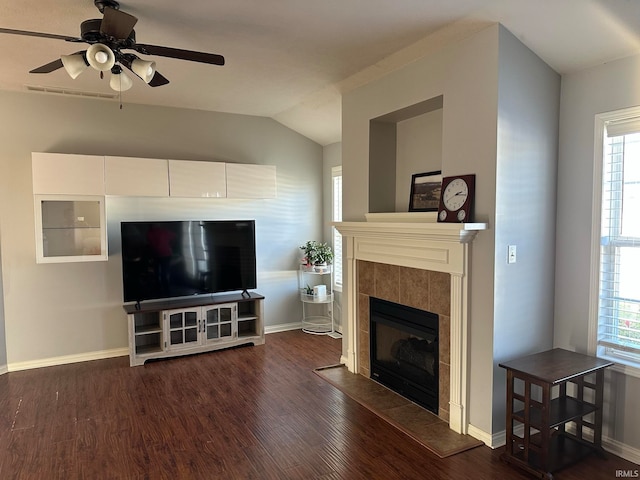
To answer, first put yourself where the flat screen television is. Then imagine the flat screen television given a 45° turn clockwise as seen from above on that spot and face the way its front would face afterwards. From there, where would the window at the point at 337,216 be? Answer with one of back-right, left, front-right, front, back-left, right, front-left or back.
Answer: back-left

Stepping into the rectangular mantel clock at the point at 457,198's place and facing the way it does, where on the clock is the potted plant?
The potted plant is roughly at 3 o'clock from the rectangular mantel clock.

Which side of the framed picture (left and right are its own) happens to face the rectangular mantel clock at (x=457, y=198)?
left

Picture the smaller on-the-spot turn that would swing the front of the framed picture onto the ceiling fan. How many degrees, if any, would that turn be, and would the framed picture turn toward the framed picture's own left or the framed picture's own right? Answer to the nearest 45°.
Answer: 0° — it already faces it

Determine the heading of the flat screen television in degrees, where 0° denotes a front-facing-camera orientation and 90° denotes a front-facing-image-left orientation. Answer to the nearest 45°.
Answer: approximately 0°

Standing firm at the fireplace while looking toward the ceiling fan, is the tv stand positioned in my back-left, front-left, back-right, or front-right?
front-right

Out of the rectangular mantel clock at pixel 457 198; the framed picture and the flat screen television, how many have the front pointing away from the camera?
0

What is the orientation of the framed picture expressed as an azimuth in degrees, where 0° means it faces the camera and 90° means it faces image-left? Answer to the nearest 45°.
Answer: approximately 45°

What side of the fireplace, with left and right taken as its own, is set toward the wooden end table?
left

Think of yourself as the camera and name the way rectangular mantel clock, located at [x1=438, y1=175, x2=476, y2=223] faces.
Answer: facing the viewer and to the left of the viewer

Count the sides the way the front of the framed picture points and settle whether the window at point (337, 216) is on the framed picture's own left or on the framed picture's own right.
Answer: on the framed picture's own right

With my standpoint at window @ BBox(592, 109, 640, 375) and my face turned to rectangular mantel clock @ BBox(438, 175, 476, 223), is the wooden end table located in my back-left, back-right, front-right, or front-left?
front-left

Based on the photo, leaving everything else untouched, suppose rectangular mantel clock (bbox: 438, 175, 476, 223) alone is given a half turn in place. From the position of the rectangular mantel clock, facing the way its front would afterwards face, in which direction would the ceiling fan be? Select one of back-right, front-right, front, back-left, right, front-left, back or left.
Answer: back

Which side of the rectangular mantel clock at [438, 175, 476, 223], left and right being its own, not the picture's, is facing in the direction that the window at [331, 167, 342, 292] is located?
right

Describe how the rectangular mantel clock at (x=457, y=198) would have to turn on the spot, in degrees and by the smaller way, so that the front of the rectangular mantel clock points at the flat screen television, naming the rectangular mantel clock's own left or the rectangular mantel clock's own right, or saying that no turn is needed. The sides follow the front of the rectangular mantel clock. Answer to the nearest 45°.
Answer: approximately 45° to the rectangular mantel clock's own right

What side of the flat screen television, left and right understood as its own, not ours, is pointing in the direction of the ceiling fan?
front

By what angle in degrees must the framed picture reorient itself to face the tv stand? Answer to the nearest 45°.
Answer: approximately 45° to its right

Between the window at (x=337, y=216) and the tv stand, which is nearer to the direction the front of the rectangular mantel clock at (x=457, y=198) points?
the tv stand
